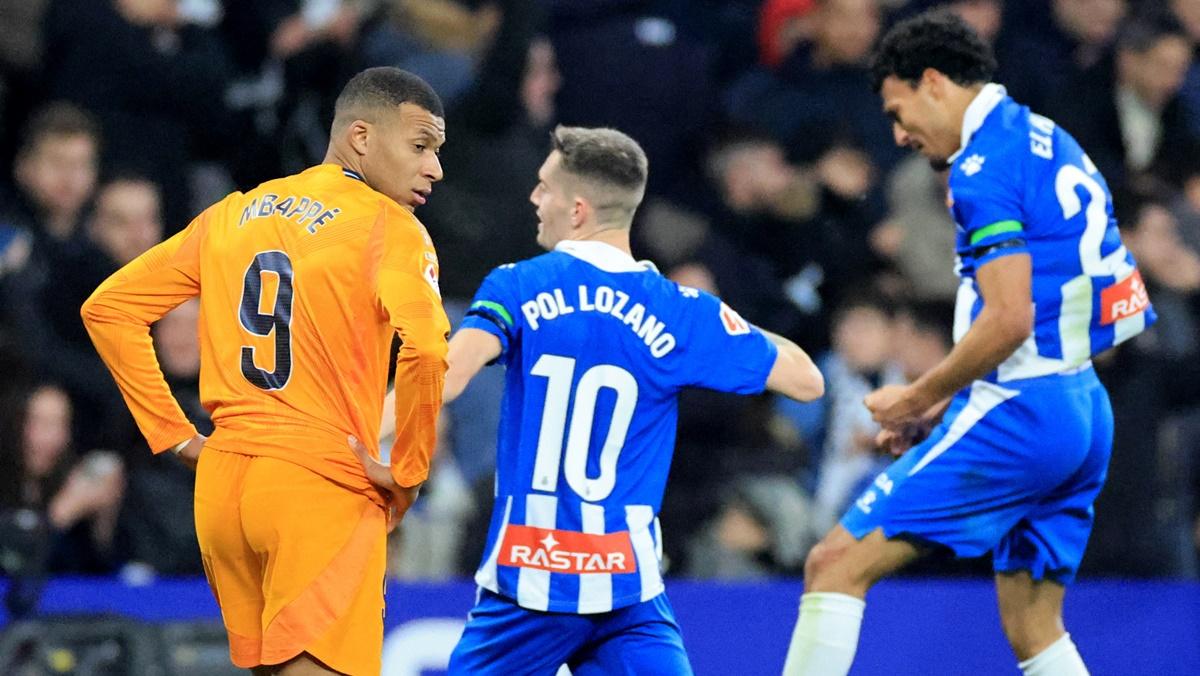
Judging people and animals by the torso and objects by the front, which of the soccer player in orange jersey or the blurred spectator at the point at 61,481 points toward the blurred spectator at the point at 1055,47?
the soccer player in orange jersey

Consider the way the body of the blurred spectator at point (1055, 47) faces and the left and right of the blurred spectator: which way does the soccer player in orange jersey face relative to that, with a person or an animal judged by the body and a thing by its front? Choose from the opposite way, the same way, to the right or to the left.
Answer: the opposite way

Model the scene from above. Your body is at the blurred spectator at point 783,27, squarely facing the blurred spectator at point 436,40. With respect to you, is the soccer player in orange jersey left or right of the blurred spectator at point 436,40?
left

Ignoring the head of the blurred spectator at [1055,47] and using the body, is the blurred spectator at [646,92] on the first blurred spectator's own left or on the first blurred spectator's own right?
on the first blurred spectator's own right

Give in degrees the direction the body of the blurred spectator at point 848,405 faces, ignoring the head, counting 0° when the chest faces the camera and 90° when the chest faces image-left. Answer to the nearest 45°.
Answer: approximately 0°

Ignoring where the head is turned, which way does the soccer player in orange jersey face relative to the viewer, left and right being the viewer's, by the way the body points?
facing away from the viewer and to the right of the viewer

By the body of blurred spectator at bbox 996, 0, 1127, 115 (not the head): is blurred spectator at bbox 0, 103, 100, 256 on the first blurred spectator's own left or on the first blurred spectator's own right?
on the first blurred spectator's own right

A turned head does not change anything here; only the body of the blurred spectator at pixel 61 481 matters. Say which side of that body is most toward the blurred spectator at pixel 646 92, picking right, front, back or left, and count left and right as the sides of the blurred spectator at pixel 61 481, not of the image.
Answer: left

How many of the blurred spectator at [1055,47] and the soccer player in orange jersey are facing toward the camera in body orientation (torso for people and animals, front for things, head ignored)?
1

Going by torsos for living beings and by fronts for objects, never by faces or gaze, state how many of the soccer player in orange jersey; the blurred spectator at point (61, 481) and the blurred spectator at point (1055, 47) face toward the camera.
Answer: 2
